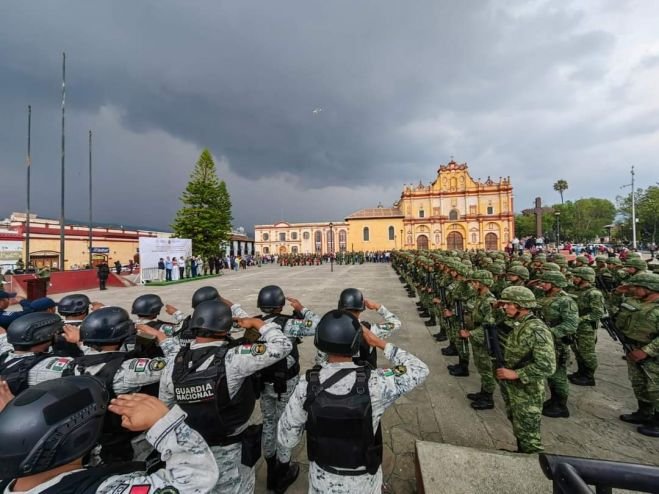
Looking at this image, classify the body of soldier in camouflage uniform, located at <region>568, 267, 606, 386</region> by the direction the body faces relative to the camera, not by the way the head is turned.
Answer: to the viewer's left

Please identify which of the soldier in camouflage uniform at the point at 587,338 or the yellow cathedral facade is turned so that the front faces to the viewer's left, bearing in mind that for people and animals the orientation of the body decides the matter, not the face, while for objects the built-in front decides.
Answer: the soldier in camouflage uniform

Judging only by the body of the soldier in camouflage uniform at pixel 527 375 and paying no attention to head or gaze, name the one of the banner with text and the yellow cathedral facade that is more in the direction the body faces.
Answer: the banner with text

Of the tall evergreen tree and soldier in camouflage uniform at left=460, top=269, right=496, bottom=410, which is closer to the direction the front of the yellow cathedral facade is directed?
the soldier in camouflage uniform

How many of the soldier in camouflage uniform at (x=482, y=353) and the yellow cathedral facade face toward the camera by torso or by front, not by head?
1

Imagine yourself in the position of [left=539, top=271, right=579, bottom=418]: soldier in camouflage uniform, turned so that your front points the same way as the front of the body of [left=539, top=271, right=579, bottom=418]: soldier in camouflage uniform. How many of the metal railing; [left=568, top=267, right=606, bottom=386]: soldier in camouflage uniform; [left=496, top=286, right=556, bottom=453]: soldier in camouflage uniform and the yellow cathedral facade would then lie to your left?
2

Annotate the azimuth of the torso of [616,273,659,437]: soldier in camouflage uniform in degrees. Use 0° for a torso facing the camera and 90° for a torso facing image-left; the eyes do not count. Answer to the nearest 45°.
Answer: approximately 90°

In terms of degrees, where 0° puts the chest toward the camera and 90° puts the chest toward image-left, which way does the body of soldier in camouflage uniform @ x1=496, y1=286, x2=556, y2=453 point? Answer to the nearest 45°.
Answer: approximately 90°

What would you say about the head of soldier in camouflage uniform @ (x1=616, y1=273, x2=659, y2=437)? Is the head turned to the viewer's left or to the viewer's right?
to the viewer's left

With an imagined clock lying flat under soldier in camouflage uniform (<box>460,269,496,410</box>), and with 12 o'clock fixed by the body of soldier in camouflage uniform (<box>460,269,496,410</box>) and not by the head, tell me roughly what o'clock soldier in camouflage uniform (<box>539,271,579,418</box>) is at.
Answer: soldier in camouflage uniform (<box>539,271,579,418</box>) is roughly at 5 o'clock from soldier in camouflage uniform (<box>460,269,496,410</box>).

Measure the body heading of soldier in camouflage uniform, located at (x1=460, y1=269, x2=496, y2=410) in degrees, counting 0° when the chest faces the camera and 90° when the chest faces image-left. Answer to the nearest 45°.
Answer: approximately 90°

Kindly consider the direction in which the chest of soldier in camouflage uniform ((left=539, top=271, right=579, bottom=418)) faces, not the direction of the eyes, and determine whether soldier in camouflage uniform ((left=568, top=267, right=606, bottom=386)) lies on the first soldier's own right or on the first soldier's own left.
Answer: on the first soldier's own right

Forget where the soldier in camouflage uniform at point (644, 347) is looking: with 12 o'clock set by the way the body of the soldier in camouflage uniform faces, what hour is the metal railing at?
The metal railing is roughly at 9 o'clock from the soldier in camouflage uniform.
